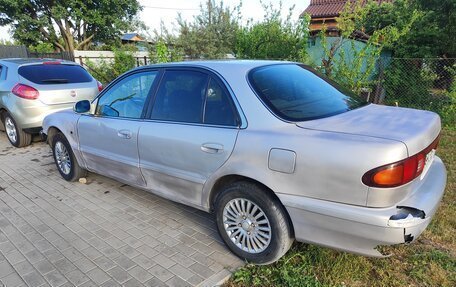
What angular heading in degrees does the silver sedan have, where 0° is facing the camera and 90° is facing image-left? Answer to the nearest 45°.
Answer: approximately 135°

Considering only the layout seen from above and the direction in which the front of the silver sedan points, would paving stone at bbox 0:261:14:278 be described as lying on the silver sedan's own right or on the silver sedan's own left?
on the silver sedan's own left

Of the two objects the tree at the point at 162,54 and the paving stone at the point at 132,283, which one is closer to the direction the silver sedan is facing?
the tree

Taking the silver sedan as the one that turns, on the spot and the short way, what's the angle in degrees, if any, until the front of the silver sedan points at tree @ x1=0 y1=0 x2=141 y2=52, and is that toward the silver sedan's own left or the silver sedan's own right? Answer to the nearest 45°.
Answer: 0° — it already faces it

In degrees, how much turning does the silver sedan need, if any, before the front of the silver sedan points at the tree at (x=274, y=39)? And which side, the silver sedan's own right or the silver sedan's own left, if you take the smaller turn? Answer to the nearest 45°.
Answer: approximately 45° to the silver sedan's own right

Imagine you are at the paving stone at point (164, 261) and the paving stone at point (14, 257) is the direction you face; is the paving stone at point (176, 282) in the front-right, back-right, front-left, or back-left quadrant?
back-left

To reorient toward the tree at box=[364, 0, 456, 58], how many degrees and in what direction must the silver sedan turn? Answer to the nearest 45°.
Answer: approximately 90° to its right

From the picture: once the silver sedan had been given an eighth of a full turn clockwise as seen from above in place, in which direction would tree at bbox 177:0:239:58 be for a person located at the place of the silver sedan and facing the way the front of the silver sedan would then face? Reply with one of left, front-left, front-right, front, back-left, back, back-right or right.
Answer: front
